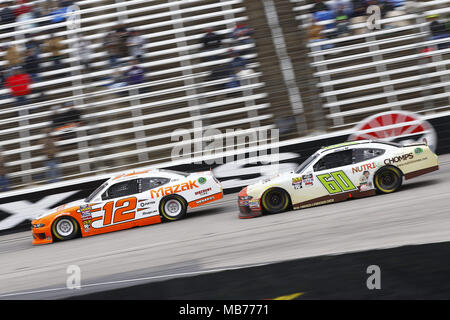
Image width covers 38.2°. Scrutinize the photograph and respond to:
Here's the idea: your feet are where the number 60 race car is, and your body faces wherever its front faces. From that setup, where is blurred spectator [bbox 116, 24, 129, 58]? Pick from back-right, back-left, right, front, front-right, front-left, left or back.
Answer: front-right

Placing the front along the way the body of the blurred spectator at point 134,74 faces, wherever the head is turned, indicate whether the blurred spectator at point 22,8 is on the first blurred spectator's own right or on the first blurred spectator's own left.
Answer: on the first blurred spectator's own right

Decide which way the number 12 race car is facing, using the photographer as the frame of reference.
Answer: facing to the left of the viewer

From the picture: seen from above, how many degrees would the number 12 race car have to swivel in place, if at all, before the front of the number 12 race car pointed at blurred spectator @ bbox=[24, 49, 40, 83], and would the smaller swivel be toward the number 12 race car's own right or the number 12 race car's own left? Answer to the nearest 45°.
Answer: approximately 45° to the number 12 race car's own right

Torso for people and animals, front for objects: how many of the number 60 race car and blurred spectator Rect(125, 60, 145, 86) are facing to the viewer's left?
1

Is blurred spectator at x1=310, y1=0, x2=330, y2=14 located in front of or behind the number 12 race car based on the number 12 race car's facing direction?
behind

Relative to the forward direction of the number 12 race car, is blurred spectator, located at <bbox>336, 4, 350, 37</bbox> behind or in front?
behind

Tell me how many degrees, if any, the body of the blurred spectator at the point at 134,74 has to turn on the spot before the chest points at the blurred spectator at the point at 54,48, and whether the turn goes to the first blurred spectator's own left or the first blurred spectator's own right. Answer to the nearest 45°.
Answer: approximately 135° to the first blurred spectator's own right

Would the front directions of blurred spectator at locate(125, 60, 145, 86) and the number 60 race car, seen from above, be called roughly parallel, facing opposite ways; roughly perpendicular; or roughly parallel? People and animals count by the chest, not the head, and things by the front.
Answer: roughly perpendicular

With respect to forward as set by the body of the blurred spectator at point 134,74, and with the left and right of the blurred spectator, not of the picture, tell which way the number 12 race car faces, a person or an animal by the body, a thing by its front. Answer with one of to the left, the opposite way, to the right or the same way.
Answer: to the right

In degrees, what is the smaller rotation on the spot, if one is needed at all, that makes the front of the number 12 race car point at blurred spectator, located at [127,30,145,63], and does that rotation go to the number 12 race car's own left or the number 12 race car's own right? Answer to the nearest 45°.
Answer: approximately 90° to the number 12 race car's own right

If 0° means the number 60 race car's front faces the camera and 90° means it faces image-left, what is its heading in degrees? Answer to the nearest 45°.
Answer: approximately 90°
